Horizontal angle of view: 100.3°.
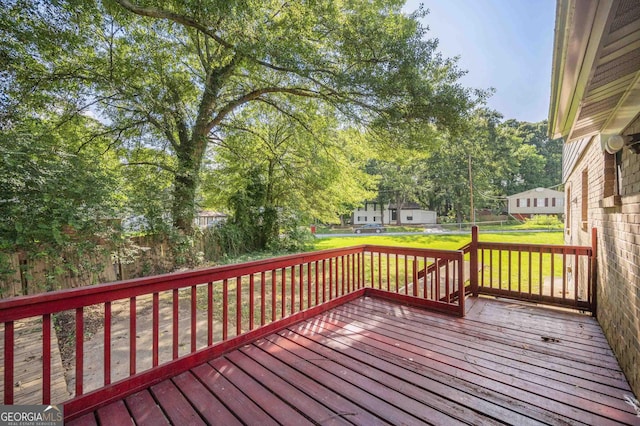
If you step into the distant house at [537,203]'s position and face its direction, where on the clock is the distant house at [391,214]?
the distant house at [391,214] is roughly at 3 o'clock from the distant house at [537,203].

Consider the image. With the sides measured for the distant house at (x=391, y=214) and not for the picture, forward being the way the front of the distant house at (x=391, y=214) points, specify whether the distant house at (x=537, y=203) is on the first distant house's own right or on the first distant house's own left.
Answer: on the first distant house's own left

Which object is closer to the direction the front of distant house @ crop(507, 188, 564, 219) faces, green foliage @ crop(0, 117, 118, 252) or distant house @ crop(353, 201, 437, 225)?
the green foliage

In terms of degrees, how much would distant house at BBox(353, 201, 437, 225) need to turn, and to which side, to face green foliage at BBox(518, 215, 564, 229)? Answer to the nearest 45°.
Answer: approximately 45° to its left

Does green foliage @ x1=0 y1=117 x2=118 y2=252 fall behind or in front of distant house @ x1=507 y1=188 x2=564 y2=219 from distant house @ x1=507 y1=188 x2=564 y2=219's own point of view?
in front

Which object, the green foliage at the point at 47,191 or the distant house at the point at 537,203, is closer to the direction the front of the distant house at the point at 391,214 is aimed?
the green foliage

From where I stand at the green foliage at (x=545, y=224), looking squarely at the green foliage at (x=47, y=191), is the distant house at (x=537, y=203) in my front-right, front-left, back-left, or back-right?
back-right

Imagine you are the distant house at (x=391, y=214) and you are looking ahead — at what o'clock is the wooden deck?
The wooden deck is roughly at 12 o'clock from the distant house.

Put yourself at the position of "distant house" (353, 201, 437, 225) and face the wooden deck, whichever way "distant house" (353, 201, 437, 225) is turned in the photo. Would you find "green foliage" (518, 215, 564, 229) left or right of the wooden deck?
left

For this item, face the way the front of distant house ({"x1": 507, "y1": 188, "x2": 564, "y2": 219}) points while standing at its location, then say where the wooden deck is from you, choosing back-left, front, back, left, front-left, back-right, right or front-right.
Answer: front

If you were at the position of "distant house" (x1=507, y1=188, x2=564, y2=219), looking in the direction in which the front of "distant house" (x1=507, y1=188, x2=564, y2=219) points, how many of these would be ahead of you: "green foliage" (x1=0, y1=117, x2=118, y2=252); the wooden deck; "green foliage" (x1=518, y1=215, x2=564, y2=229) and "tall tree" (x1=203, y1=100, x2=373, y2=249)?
4

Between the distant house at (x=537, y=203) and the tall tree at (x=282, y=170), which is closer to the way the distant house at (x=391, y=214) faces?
the tall tree

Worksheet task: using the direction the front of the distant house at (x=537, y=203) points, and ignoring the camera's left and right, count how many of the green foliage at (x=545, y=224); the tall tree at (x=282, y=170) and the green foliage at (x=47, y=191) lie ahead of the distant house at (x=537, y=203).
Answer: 3

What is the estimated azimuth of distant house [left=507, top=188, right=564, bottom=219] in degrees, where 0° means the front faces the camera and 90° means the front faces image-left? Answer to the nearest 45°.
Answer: approximately 0°

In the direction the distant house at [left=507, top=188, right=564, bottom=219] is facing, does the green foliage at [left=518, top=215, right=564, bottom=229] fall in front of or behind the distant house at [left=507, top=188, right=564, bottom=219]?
in front

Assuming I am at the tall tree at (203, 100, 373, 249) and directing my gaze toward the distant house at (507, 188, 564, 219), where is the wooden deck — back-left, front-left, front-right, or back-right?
back-right

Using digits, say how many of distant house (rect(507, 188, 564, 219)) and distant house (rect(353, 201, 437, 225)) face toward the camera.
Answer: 2

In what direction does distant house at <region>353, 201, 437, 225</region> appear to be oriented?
toward the camera
